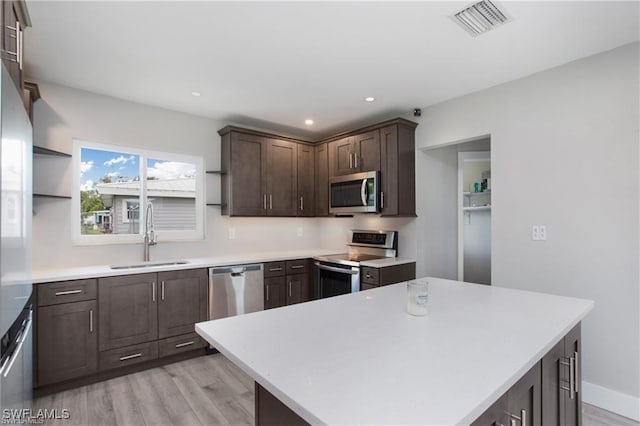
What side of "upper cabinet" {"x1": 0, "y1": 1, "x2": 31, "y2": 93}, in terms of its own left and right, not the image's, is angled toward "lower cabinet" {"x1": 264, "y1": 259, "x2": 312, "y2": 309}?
front

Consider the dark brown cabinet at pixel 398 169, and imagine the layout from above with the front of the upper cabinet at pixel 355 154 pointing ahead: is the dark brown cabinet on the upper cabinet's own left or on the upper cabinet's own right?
on the upper cabinet's own left

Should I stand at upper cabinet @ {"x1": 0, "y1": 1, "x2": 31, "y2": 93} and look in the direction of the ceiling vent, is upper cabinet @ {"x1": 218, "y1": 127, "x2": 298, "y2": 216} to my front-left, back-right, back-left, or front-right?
front-left

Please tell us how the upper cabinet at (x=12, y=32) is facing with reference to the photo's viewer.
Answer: facing to the right of the viewer

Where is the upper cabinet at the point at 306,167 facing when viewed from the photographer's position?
facing the viewer

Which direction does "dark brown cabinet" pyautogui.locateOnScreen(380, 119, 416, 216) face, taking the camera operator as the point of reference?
facing the viewer and to the left of the viewer

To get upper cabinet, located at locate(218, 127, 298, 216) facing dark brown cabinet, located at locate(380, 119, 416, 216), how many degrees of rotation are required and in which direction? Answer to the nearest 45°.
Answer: approximately 45° to its left

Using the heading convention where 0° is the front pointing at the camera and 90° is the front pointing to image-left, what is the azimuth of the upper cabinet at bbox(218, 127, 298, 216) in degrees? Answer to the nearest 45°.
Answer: approximately 315°

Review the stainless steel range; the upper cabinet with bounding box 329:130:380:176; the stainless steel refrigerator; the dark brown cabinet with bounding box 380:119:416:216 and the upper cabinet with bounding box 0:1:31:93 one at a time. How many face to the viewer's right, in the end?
2

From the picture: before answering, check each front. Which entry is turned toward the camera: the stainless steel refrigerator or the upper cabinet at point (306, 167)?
the upper cabinet

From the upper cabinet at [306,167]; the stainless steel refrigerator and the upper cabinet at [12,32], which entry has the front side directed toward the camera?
the upper cabinet at [306,167]

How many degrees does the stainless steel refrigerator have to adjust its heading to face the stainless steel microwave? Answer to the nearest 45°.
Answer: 0° — it already faces it

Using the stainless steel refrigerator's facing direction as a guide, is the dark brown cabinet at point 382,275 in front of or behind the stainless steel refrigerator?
in front

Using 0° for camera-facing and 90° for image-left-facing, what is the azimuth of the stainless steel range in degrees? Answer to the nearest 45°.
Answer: approximately 45°

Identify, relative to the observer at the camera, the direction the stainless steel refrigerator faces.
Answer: facing to the right of the viewer

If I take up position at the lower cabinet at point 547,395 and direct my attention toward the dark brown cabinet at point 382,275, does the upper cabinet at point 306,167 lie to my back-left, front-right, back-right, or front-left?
front-left
